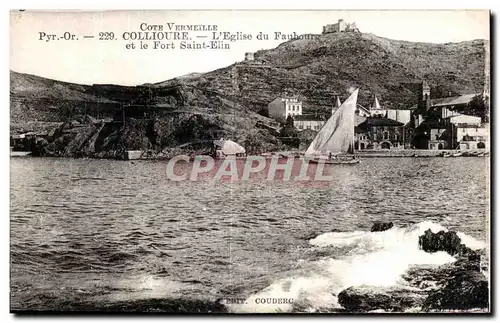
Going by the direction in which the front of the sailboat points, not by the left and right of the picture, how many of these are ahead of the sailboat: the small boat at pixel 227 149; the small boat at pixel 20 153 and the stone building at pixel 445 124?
2

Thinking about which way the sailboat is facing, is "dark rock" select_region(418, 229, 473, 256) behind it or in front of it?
behind

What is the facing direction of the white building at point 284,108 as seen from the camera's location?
facing the viewer and to the right of the viewer

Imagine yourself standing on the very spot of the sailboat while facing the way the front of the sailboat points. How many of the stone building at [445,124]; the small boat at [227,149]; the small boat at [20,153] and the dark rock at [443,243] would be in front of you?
2

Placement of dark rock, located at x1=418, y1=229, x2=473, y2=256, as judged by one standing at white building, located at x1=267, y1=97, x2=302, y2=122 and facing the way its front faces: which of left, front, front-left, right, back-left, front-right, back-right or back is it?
front-left

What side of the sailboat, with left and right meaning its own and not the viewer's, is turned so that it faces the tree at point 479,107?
back

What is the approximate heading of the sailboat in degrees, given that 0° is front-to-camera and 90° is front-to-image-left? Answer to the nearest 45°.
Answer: approximately 90°

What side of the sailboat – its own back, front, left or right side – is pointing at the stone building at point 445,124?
back

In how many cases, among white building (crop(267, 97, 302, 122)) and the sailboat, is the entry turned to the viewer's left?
1
